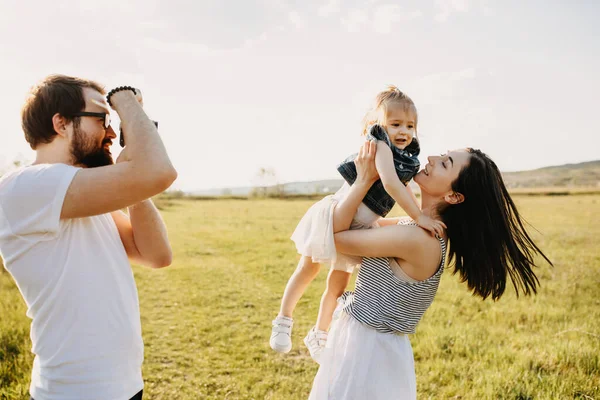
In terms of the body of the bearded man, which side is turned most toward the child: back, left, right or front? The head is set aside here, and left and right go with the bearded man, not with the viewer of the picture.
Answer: front

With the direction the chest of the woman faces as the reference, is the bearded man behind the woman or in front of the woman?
in front

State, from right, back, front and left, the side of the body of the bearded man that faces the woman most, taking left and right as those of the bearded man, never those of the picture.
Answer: front

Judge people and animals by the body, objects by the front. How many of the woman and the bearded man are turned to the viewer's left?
1

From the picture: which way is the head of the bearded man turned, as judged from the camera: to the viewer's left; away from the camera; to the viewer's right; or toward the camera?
to the viewer's right

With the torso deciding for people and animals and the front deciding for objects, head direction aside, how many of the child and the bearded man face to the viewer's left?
0

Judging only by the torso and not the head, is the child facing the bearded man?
no

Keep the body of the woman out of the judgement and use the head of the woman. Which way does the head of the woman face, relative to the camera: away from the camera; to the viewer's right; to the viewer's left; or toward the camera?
to the viewer's left

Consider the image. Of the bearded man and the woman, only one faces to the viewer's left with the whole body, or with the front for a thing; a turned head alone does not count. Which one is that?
the woman

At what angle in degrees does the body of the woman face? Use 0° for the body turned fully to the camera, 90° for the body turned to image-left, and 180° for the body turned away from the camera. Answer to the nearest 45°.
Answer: approximately 90°

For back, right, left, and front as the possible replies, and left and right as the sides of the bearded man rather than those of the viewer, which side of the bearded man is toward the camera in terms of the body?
right

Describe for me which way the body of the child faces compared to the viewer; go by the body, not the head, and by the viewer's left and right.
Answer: facing the viewer and to the right of the viewer
